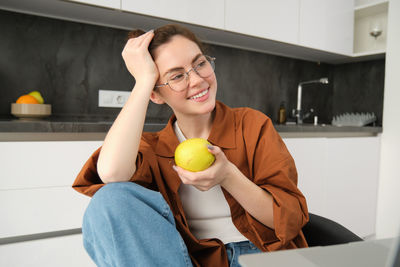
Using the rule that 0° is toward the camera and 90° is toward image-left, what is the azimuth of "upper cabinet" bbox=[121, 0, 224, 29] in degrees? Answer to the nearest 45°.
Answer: approximately 315°

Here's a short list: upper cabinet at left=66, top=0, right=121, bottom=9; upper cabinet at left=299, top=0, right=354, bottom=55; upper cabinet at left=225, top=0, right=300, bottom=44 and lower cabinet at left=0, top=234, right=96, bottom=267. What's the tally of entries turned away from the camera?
0

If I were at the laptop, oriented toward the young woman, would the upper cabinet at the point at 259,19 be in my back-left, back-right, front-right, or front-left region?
front-right

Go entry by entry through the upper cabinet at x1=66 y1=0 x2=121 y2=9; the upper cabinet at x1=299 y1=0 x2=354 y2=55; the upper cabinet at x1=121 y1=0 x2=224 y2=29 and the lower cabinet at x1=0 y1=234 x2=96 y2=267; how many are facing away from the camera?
0

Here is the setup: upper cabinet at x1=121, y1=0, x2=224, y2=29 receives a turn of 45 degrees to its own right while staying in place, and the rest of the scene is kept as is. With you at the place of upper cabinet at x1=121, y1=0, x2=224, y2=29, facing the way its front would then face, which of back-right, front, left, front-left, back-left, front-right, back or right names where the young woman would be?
front

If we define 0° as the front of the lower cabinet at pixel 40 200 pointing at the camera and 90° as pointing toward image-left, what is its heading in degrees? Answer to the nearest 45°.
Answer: approximately 315°

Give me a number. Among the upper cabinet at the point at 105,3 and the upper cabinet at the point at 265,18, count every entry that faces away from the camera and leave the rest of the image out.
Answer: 0

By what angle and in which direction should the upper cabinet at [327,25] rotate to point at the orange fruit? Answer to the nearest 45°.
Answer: approximately 90° to its right

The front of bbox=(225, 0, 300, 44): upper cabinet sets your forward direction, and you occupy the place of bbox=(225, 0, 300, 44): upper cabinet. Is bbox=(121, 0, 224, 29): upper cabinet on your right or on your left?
on your right

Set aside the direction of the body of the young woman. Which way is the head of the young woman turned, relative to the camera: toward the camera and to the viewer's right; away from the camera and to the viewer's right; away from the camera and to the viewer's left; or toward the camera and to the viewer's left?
toward the camera and to the viewer's right

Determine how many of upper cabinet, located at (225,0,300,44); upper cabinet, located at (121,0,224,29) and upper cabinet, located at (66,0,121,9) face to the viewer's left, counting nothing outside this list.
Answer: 0

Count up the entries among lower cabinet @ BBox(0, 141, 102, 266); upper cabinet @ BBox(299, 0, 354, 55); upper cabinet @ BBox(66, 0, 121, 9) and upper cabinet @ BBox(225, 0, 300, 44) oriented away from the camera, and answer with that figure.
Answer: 0

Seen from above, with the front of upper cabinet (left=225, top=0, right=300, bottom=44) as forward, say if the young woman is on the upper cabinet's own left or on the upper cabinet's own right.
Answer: on the upper cabinet's own right
